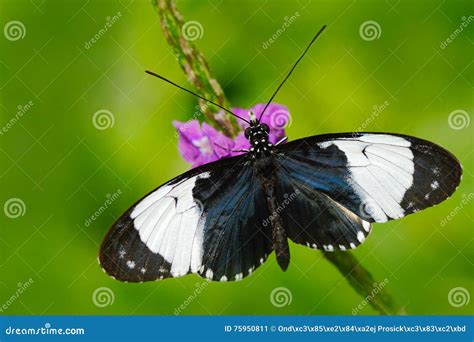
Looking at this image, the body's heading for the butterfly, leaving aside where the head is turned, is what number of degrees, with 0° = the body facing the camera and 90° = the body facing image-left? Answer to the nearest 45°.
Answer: approximately 180°
